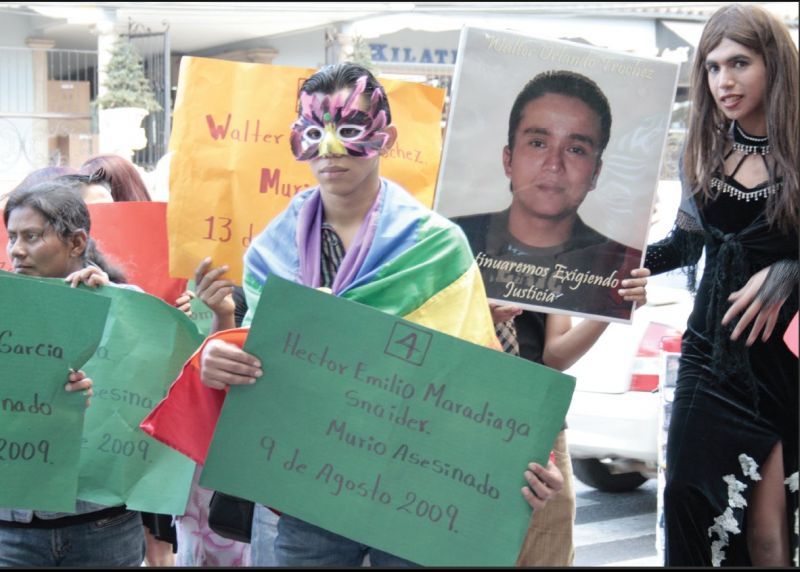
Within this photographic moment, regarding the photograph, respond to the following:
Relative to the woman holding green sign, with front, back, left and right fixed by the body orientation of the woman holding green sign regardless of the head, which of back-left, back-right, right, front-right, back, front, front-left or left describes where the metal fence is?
back-right

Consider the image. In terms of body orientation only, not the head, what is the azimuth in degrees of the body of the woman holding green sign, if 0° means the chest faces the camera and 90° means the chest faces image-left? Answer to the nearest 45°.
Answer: approximately 45°

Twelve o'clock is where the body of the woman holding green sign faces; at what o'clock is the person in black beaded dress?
The person in black beaded dress is roughly at 8 o'clock from the woman holding green sign.
